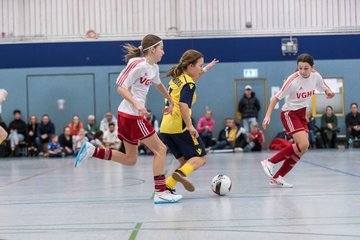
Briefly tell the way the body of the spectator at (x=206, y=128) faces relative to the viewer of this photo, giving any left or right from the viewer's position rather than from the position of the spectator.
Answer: facing the viewer

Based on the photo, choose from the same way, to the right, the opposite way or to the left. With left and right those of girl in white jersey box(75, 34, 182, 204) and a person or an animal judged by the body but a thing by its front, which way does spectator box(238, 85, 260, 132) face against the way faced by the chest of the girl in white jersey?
to the right

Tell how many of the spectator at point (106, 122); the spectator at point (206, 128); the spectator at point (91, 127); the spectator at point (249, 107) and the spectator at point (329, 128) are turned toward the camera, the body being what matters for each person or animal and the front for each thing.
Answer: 5

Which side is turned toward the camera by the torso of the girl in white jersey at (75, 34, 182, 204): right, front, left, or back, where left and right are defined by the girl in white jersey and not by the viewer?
right

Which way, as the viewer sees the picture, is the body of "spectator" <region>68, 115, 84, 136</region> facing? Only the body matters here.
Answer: toward the camera

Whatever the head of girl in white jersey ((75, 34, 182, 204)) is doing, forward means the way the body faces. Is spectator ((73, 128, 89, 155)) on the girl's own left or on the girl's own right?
on the girl's own left

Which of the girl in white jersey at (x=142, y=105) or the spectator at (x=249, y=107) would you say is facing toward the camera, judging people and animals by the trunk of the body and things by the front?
the spectator

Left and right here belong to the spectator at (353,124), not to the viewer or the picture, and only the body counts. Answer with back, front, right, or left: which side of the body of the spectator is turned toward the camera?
front

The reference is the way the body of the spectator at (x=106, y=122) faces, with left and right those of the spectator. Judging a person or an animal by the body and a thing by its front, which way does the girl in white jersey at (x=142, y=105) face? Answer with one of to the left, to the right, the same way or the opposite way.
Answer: to the left

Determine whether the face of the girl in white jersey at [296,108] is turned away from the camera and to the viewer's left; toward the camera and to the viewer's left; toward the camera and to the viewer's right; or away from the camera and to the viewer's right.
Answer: toward the camera and to the viewer's left

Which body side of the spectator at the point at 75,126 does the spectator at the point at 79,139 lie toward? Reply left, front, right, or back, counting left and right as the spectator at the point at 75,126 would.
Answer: front

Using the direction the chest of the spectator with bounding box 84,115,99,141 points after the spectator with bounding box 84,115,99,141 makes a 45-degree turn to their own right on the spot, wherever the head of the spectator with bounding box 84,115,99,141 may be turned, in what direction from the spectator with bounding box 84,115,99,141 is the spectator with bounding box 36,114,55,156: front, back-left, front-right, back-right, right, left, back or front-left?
front-right

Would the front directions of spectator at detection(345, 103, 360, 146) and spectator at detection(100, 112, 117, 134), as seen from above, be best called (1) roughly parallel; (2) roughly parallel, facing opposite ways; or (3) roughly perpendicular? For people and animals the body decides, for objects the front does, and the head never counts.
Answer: roughly parallel

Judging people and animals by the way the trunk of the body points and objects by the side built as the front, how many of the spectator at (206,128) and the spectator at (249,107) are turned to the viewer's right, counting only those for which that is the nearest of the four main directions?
0

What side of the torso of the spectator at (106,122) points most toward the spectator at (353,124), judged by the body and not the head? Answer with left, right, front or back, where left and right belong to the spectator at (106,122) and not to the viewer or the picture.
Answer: left

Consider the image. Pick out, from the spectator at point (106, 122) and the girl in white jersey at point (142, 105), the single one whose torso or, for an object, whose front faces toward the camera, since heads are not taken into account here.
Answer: the spectator

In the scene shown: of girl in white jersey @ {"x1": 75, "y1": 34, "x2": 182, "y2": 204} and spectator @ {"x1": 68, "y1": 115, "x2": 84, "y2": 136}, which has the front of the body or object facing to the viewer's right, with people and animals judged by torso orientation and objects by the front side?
the girl in white jersey

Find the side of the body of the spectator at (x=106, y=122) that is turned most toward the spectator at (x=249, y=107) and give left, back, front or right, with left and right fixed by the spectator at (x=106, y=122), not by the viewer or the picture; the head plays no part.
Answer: left

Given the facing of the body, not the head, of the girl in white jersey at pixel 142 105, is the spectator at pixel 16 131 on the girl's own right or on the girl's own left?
on the girl's own left

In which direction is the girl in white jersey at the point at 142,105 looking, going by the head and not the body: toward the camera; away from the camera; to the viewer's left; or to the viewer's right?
to the viewer's right

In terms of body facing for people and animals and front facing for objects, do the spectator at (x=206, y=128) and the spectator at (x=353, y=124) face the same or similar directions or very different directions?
same or similar directions

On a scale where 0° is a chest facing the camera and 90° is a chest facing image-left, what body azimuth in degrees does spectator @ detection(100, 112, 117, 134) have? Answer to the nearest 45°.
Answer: approximately 0°
